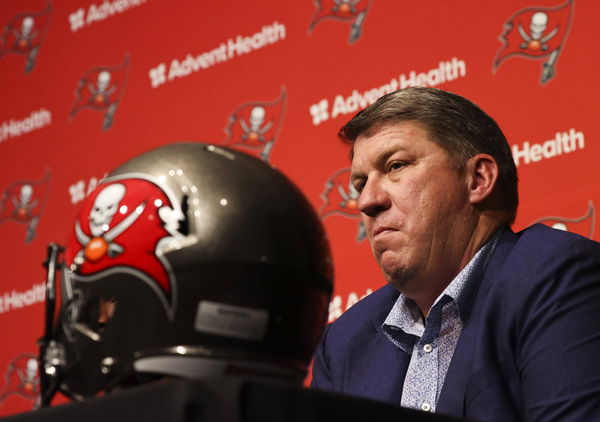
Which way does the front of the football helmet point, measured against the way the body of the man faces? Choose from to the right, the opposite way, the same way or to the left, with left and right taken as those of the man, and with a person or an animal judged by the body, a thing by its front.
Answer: to the right

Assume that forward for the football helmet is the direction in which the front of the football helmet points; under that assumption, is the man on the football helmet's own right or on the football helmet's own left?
on the football helmet's own right

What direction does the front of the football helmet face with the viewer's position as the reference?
facing away from the viewer and to the left of the viewer
